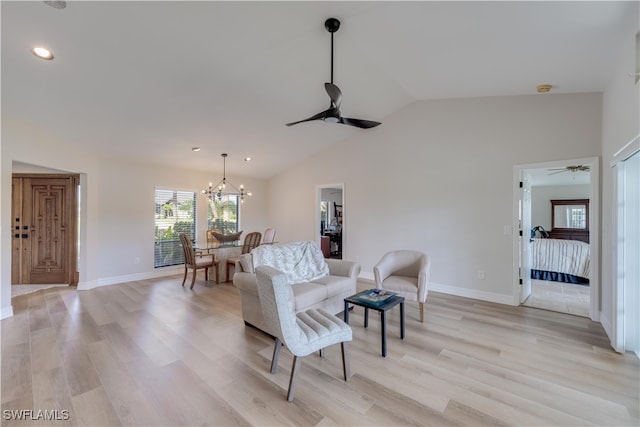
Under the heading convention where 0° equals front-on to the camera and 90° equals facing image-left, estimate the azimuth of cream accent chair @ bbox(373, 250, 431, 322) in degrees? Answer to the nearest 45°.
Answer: approximately 45°

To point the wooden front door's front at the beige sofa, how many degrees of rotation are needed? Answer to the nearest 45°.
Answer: approximately 45° to its left

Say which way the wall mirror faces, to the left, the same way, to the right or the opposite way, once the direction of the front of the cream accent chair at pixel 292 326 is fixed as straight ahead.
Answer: the opposite way

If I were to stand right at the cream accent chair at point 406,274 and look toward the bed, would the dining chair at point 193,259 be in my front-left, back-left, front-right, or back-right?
back-left

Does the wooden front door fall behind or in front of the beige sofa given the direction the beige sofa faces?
behind
